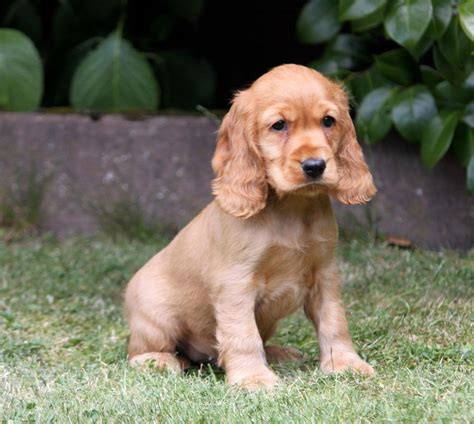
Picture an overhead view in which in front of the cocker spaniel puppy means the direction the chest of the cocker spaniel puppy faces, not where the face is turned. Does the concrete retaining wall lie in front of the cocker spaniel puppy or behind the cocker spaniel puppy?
behind

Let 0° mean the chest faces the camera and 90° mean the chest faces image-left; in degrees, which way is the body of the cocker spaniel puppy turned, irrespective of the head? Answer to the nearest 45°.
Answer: approximately 315°
